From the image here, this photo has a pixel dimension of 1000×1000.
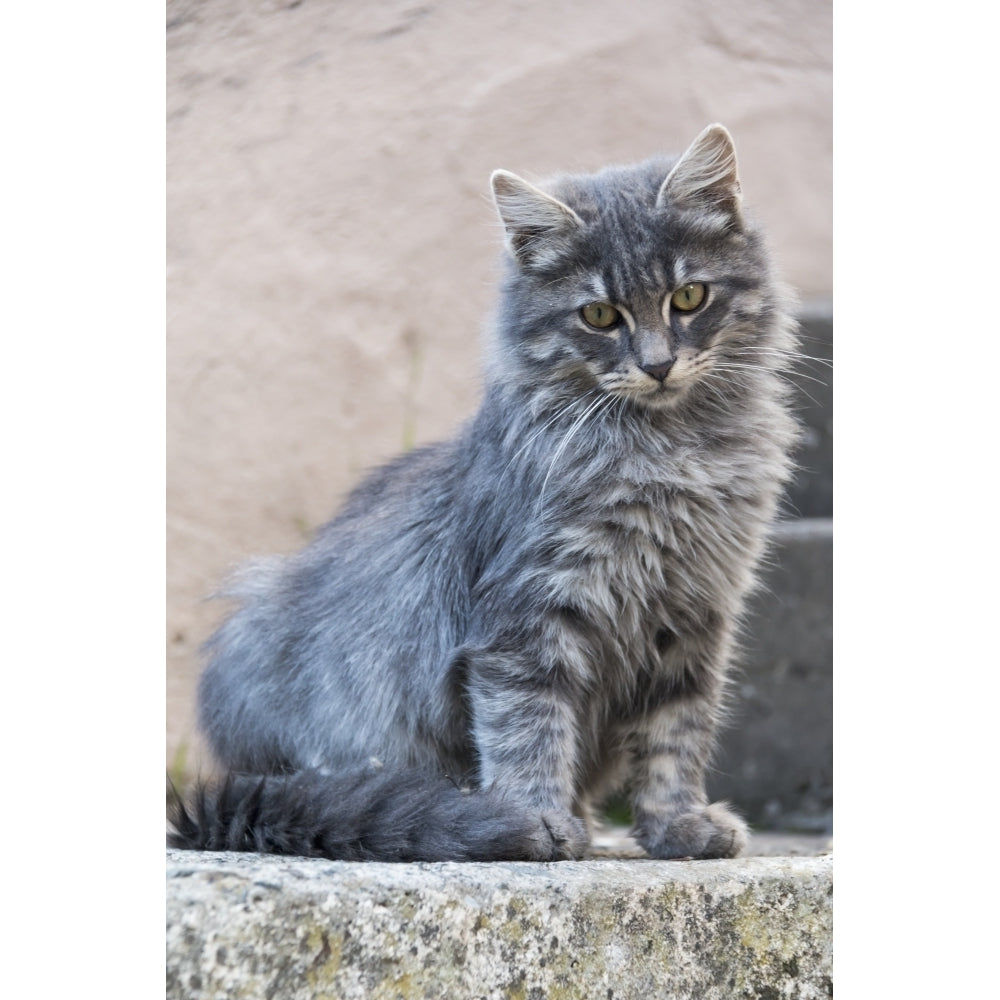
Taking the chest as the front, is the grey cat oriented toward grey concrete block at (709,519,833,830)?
no

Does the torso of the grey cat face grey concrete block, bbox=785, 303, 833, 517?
no
